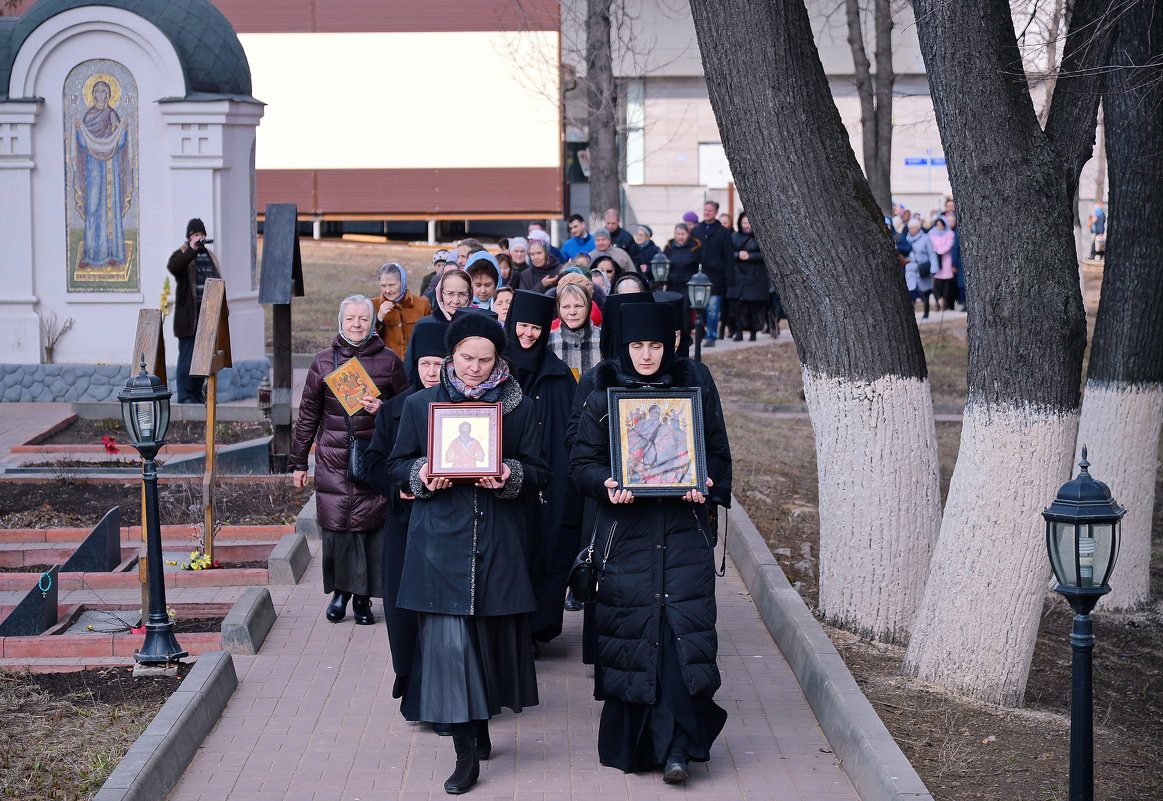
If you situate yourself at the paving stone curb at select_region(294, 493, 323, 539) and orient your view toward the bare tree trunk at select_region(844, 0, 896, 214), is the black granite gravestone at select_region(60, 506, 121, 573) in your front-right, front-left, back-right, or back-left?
back-left

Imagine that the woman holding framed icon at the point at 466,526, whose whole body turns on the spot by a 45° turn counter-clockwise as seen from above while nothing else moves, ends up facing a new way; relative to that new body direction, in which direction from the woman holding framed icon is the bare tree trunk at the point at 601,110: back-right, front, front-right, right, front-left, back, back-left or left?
back-left

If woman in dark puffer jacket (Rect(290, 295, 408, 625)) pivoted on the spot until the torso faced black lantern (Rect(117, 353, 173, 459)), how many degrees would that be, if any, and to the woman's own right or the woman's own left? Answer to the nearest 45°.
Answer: approximately 45° to the woman's own right

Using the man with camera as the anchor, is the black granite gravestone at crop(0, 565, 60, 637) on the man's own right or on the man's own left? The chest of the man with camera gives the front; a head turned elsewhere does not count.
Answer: on the man's own right

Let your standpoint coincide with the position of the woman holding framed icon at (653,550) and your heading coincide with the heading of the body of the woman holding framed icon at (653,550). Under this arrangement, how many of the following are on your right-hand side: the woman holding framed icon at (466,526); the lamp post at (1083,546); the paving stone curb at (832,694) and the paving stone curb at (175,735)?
2

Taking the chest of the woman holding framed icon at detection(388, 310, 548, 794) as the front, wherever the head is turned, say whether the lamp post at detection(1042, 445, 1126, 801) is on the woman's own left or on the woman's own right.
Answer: on the woman's own left

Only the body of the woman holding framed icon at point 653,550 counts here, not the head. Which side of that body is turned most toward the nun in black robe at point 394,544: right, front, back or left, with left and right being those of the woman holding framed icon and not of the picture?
right

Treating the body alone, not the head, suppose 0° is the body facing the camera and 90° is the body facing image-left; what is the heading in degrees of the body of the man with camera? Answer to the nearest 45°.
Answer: approximately 315°

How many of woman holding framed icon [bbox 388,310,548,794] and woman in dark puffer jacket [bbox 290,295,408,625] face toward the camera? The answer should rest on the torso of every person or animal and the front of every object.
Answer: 2

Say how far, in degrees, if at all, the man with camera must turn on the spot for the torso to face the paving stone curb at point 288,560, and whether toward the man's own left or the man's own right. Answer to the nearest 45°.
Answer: approximately 45° to the man's own right
